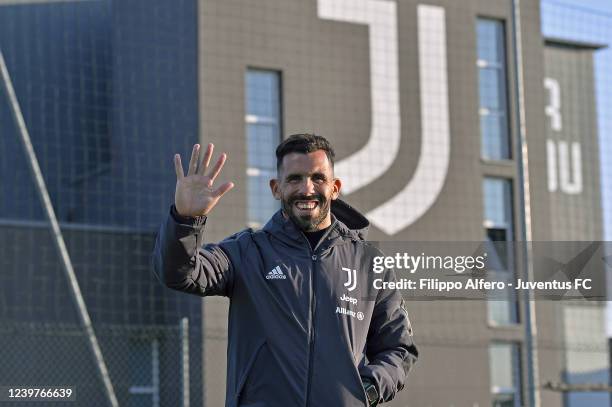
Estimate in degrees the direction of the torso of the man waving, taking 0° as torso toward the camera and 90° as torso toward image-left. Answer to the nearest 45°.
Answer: approximately 0°

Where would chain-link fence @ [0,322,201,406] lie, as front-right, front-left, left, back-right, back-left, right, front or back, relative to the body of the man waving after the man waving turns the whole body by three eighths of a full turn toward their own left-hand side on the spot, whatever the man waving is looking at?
front-left
